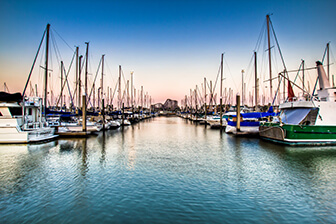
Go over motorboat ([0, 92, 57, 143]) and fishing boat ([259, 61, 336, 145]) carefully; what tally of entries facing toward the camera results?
0

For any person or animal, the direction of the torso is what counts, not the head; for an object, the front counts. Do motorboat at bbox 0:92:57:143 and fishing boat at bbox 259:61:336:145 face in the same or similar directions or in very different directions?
very different directions
